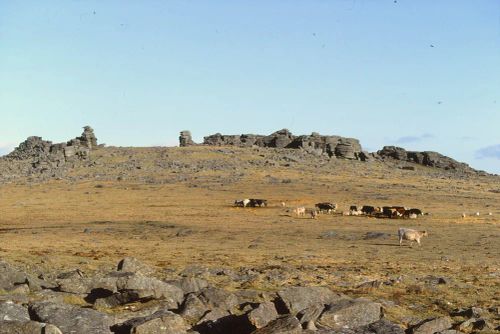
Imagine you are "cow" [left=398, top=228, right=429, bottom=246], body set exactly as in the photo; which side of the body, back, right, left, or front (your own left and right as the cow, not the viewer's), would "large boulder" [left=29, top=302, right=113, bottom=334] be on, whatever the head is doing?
right

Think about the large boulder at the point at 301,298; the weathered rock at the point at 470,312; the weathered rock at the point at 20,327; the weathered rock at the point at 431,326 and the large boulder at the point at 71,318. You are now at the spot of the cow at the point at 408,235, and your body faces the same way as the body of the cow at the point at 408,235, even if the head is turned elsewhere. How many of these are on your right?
5

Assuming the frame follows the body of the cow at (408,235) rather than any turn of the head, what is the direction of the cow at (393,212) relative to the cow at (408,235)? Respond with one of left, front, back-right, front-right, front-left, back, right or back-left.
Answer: left

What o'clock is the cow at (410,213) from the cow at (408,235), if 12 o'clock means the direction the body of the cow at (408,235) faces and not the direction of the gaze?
the cow at (410,213) is roughly at 9 o'clock from the cow at (408,235).

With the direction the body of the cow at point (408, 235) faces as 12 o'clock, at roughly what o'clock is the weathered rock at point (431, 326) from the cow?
The weathered rock is roughly at 3 o'clock from the cow.

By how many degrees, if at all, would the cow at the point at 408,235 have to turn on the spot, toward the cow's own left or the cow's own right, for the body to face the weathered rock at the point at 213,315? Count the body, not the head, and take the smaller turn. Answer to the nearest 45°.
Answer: approximately 90° to the cow's own right

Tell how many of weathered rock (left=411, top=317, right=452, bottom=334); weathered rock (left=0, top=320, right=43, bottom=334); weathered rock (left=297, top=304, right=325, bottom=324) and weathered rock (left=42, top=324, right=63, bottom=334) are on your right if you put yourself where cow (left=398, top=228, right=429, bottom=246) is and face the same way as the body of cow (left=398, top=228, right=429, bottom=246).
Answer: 4

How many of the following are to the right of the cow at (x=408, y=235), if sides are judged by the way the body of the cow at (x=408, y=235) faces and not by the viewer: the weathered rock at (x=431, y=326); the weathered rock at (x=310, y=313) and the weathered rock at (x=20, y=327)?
3

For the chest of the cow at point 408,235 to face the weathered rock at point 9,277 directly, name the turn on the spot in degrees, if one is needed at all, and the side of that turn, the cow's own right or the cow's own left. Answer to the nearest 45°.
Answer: approximately 135° to the cow's own right

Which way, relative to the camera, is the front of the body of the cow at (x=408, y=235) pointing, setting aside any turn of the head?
to the viewer's right

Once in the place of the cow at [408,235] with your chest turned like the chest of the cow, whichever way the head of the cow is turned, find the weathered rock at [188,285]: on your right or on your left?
on your right

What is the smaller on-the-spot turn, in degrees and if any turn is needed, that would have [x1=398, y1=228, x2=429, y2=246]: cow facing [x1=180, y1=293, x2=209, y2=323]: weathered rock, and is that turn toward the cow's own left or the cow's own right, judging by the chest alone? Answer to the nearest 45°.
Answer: approximately 90° to the cow's own right

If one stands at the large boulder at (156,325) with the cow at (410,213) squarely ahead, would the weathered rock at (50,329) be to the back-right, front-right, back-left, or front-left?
back-left

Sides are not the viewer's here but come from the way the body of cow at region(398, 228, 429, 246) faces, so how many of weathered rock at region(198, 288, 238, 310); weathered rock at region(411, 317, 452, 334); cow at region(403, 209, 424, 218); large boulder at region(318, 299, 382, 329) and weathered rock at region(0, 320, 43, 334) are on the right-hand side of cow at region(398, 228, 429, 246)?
4

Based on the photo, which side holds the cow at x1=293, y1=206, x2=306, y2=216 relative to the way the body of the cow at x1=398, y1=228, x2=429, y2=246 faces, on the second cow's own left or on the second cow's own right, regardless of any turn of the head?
on the second cow's own left

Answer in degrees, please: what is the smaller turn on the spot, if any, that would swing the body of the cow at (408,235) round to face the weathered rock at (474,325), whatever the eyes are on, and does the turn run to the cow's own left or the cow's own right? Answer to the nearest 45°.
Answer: approximately 90° to the cow's own right

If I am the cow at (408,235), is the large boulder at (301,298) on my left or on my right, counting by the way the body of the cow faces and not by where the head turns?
on my right
